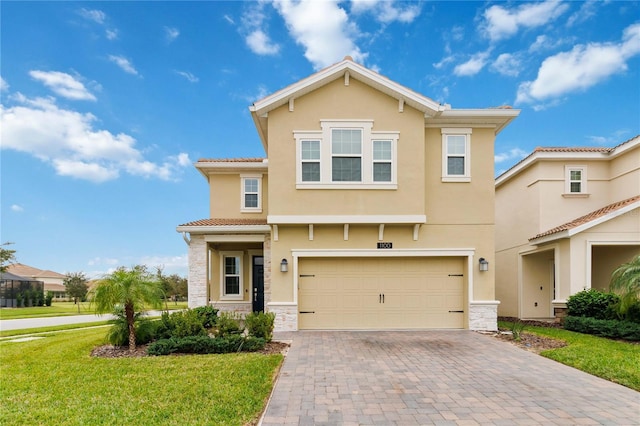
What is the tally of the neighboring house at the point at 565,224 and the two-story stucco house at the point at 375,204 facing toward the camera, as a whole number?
2

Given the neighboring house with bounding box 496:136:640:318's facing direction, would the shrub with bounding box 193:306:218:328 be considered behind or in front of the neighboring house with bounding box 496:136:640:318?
in front

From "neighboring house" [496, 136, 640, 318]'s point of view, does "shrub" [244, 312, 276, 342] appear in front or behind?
in front

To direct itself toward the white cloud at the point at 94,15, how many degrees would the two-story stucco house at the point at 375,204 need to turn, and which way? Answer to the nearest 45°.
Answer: approximately 90° to its right

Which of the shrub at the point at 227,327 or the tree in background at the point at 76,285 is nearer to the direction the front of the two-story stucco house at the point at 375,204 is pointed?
the shrub

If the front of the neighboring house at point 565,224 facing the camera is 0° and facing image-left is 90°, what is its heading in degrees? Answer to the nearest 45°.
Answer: approximately 0°

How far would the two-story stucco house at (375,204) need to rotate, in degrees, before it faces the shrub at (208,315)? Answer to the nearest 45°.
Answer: approximately 90° to its right

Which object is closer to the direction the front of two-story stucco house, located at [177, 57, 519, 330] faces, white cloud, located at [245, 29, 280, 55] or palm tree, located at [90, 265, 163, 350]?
the palm tree

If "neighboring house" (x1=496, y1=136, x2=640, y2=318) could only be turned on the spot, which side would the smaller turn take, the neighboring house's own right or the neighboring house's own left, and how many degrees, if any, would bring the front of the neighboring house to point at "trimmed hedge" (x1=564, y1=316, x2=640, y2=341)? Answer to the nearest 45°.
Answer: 0° — it already faces it
